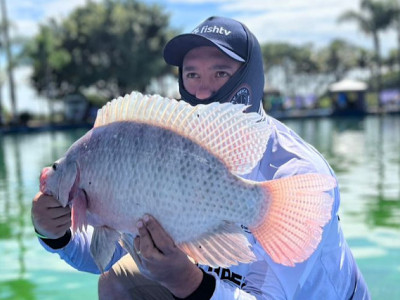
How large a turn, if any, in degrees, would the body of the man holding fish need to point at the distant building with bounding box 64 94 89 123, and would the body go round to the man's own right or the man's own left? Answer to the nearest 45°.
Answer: approximately 135° to the man's own right

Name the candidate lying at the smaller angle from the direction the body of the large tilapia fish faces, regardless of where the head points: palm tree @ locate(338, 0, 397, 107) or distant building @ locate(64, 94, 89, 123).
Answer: the distant building

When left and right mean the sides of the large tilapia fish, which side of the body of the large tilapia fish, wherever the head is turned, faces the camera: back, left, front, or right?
left

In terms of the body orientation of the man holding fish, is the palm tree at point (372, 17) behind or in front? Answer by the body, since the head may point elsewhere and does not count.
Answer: behind

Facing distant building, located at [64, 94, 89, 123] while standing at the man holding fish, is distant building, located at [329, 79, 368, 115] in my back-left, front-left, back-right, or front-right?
front-right

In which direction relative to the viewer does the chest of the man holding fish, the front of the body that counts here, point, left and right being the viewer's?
facing the viewer and to the left of the viewer

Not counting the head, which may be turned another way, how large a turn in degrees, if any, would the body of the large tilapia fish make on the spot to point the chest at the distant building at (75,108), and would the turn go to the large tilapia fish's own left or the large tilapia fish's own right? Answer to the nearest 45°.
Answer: approximately 90° to the large tilapia fish's own right
